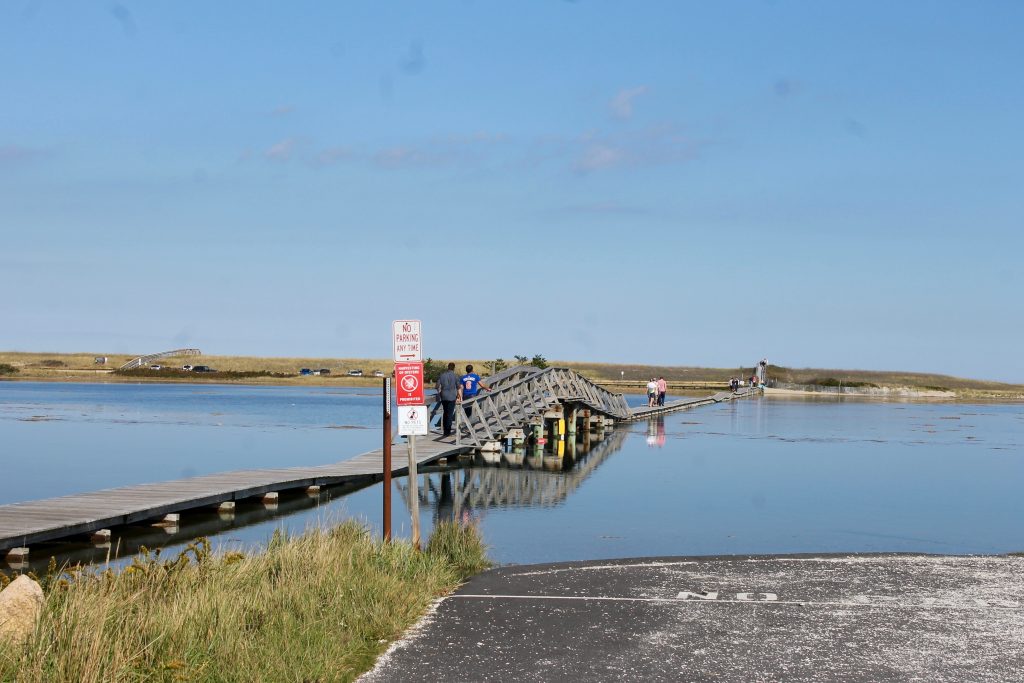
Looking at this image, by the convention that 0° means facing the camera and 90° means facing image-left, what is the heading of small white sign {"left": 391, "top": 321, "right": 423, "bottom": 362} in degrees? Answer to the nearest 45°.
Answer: approximately 0°

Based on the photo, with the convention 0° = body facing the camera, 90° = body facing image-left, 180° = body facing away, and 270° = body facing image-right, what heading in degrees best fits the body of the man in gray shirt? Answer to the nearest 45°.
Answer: approximately 225°

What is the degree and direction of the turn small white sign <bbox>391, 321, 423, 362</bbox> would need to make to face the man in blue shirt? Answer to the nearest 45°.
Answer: approximately 180°

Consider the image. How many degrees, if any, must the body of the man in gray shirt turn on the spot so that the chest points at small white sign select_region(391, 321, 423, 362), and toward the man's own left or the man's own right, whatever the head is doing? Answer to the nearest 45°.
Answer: approximately 135° to the man's own right

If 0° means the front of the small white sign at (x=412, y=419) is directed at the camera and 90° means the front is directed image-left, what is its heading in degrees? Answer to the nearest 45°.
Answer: approximately 0°

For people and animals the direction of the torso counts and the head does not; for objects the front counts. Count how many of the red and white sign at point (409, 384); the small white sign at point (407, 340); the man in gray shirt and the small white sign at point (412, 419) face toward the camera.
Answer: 3
